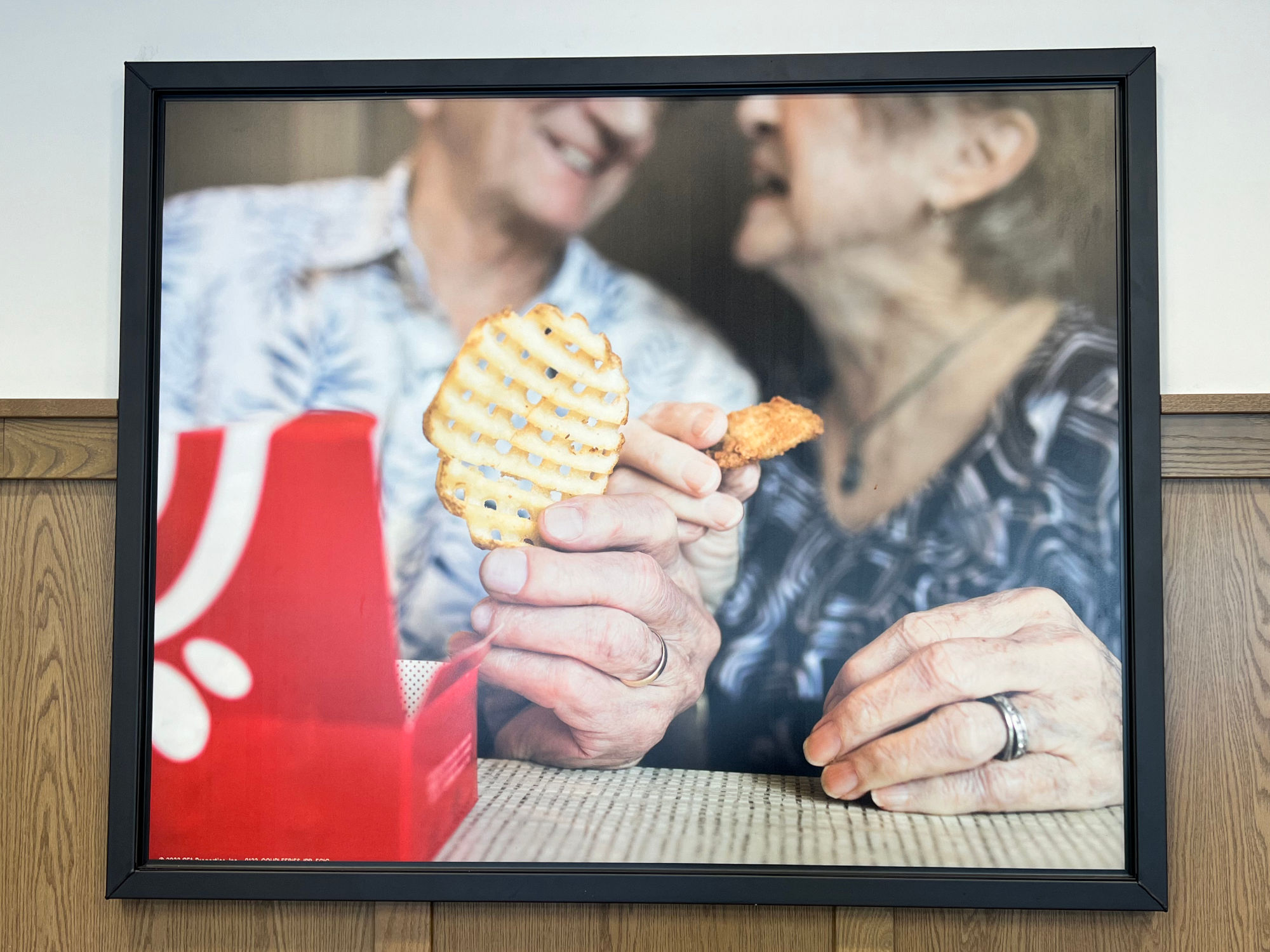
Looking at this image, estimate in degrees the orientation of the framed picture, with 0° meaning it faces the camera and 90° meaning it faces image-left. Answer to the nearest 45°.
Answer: approximately 0°
